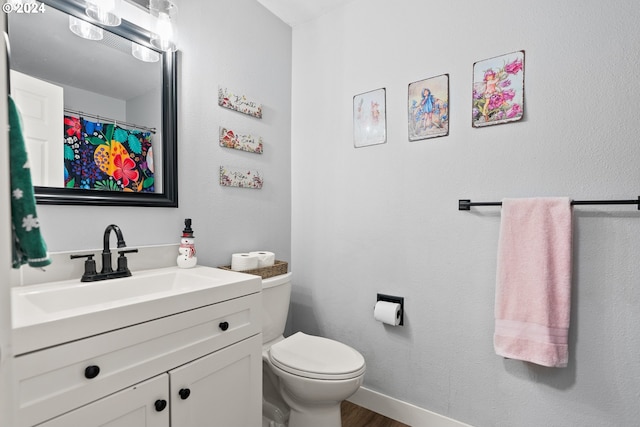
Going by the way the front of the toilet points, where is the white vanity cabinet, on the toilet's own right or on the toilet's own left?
on the toilet's own right

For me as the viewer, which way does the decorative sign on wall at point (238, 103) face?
facing the viewer and to the right of the viewer

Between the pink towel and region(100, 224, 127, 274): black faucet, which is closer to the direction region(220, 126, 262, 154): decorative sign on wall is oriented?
the pink towel

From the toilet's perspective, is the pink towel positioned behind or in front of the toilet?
in front

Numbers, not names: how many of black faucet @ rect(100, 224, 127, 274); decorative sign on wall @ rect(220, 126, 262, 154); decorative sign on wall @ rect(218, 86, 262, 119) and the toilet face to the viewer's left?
0

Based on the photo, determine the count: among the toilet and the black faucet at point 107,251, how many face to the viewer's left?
0

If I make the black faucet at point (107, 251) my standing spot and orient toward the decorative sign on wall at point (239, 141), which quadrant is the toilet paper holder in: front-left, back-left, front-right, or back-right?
front-right

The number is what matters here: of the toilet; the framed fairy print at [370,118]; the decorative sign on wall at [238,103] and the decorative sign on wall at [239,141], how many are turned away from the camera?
0

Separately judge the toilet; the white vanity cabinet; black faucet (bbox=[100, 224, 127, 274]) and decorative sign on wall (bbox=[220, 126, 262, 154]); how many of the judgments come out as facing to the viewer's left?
0

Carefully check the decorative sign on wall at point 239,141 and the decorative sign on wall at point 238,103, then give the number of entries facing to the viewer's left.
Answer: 0

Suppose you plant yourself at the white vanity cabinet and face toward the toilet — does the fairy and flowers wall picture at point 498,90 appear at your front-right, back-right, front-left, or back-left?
front-right

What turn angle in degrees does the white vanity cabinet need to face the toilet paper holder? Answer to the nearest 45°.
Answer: approximately 45° to its left

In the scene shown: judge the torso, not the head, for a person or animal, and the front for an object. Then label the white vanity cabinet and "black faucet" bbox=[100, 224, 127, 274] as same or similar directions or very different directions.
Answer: same or similar directions

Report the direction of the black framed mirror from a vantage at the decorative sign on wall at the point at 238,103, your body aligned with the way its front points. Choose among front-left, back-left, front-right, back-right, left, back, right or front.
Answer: right

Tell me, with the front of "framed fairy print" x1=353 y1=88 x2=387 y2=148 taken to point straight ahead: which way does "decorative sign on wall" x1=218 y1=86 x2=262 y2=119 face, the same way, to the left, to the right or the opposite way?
to the left

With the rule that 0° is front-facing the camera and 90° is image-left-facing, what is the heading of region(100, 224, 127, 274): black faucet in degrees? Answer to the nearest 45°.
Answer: approximately 315°
